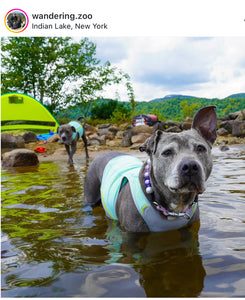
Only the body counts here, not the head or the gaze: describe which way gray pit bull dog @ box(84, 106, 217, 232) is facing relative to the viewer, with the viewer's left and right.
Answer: facing the viewer and to the right of the viewer

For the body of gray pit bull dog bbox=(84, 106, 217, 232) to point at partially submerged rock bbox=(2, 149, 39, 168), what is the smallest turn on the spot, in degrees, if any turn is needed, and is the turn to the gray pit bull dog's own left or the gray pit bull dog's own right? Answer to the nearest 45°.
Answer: approximately 180°
